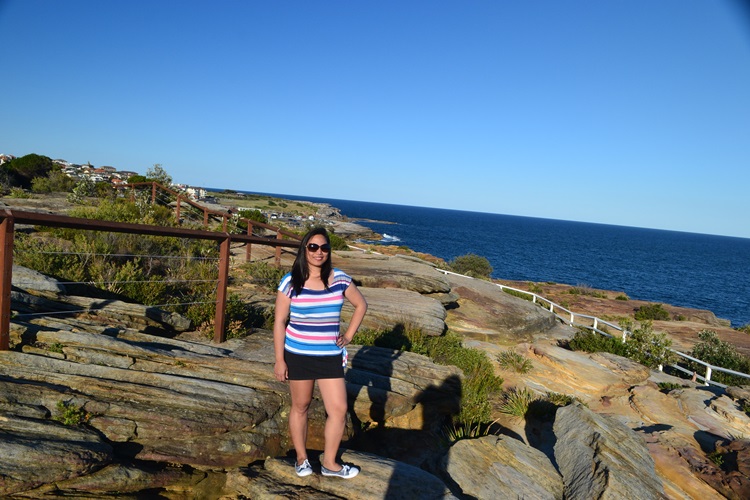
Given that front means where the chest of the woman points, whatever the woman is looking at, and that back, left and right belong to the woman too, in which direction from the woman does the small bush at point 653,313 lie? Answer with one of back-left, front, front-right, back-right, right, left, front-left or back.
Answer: back-left

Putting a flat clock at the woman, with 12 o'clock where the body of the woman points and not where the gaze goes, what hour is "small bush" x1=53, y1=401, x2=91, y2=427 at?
The small bush is roughly at 3 o'clock from the woman.

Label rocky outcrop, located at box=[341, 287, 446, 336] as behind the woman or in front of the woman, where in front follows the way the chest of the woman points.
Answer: behind

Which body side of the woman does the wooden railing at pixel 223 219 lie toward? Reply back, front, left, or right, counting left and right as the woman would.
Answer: back

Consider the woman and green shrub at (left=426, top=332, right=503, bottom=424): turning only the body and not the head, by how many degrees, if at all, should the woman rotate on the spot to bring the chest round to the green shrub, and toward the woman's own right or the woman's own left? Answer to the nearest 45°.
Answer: approximately 135° to the woman's own left

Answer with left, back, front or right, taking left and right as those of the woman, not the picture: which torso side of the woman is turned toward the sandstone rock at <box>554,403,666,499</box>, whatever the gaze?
left

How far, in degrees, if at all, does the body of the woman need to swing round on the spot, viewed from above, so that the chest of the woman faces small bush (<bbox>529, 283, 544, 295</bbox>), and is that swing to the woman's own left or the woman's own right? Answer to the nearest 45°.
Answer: approximately 135° to the woman's own left

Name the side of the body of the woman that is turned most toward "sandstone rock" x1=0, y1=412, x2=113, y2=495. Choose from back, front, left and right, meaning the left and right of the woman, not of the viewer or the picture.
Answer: right

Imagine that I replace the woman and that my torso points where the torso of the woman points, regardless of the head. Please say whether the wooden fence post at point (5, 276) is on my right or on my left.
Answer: on my right

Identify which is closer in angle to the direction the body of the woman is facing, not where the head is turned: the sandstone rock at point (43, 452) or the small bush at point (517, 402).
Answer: the sandstone rock

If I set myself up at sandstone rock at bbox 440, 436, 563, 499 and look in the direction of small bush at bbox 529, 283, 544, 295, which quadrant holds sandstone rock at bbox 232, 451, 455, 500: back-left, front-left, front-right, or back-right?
back-left

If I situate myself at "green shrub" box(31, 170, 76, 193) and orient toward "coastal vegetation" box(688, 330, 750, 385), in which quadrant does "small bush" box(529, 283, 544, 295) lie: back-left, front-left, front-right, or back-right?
front-left

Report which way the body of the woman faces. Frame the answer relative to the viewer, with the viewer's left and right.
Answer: facing the viewer

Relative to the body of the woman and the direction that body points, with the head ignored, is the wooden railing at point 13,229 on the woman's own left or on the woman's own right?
on the woman's own right

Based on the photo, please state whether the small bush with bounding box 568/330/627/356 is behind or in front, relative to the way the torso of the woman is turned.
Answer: behind
